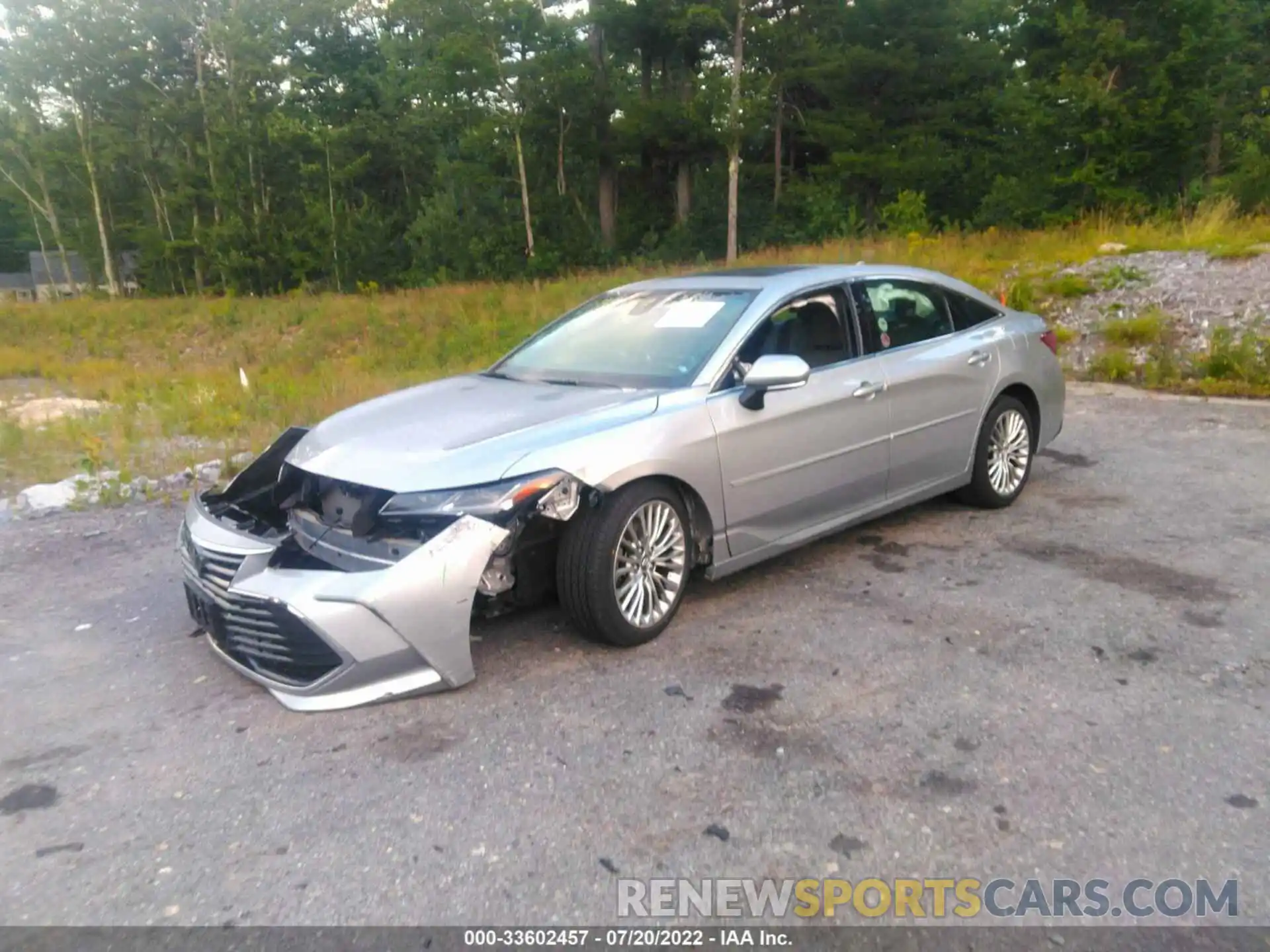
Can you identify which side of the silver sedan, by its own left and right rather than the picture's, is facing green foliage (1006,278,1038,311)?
back

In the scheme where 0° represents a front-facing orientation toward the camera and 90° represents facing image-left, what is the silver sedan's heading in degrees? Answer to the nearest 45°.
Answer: approximately 45°

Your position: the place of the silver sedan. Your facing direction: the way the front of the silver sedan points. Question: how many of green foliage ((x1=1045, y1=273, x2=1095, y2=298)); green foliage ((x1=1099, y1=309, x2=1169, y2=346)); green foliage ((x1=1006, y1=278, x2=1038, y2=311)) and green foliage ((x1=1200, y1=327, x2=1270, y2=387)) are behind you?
4

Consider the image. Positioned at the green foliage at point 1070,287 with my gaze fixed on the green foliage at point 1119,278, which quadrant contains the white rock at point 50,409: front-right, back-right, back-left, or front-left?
back-right

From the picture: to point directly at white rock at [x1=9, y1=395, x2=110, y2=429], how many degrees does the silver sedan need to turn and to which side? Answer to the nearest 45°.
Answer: approximately 90° to its right

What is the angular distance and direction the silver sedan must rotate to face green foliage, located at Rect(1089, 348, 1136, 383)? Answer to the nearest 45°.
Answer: approximately 180°

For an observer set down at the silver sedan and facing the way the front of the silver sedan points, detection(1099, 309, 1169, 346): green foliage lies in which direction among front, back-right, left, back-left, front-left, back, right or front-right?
back

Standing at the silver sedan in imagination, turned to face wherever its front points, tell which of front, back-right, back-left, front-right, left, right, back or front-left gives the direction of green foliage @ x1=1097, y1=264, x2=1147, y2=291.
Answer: back

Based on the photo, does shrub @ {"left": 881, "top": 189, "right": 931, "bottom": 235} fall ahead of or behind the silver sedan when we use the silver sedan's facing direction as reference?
behind

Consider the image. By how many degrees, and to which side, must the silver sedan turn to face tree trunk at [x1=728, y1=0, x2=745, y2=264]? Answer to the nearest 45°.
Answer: approximately 135° to its right

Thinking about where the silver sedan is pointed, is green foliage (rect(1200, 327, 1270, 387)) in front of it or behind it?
behind

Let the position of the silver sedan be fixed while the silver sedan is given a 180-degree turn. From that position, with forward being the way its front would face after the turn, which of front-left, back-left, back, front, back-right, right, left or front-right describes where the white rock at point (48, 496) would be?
left
